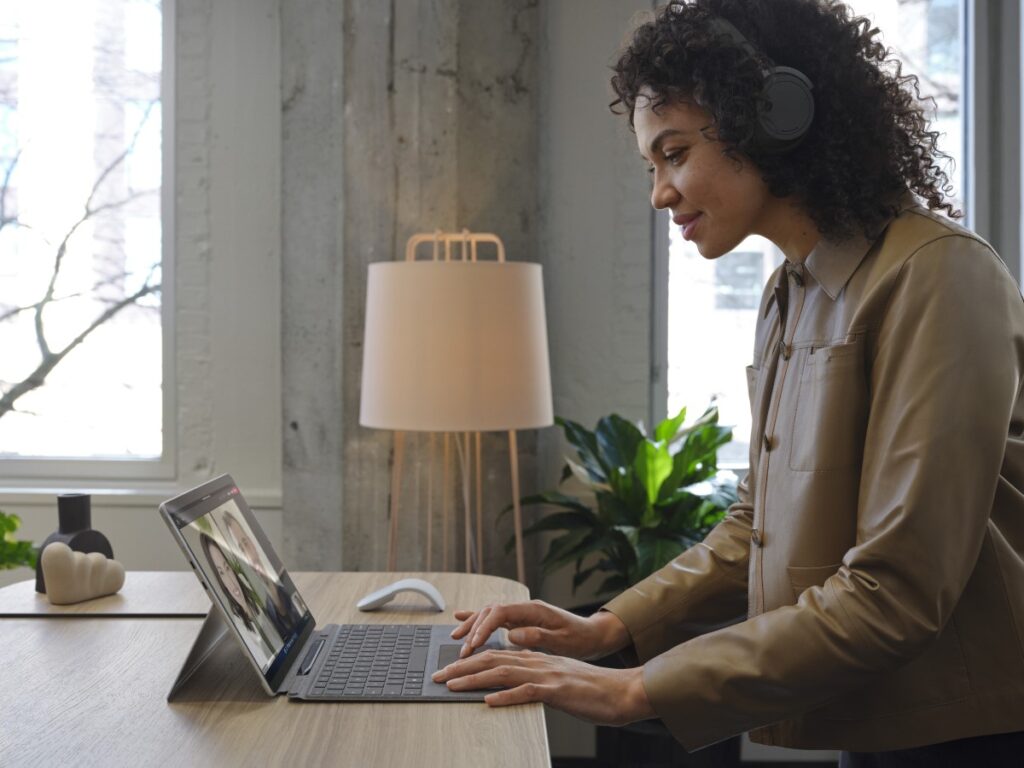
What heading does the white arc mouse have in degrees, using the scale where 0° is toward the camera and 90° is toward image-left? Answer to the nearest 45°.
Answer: approximately 90°

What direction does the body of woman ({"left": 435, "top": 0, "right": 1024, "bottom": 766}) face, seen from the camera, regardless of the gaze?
to the viewer's left

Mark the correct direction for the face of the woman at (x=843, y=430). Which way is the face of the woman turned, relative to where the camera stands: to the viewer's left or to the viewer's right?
to the viewer's left

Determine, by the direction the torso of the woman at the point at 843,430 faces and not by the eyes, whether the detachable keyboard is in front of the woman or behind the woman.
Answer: in front

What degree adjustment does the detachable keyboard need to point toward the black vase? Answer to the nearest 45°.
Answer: approximately 135° to its left

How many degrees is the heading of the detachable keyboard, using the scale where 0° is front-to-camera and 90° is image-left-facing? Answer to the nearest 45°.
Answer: approximately 270°

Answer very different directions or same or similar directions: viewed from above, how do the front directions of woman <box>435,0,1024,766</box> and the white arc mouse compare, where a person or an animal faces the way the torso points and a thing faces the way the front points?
same or similar directions

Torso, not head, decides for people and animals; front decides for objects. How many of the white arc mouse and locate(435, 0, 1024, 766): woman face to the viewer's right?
0

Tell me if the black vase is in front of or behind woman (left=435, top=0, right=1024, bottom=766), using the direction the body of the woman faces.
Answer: in front

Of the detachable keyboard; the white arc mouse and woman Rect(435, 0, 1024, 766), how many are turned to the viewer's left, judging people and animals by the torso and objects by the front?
2

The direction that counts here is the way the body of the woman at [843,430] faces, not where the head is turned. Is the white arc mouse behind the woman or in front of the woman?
in front

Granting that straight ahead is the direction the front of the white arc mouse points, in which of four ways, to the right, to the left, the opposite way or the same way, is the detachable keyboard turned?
the opposite way

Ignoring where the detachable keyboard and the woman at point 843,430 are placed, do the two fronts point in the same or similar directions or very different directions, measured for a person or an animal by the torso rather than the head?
very different directions
